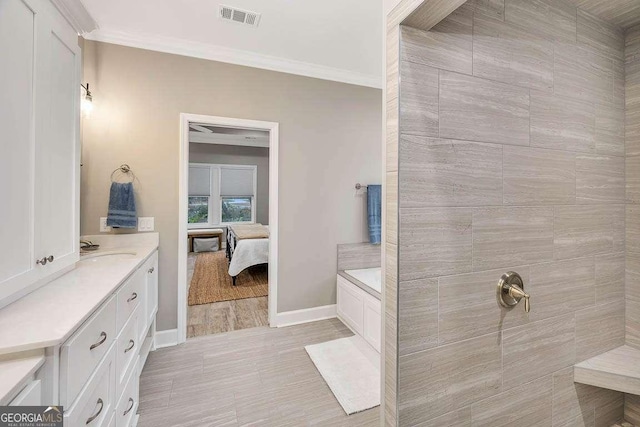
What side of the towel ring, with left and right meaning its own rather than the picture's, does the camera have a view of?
front

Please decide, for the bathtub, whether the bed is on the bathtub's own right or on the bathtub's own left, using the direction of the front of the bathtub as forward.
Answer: on the bathtub's own right

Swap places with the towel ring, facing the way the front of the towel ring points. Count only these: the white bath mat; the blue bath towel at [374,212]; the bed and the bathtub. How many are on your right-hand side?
0

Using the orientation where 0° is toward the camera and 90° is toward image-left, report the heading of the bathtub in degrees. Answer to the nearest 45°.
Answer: approximately 45°

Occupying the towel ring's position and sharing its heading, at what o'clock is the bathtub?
The bathtub is roughly at 10 o'clock from the towel ring.

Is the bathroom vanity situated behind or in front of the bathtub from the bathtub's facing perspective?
in front

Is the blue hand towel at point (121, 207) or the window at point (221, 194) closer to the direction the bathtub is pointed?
the blue hand towel

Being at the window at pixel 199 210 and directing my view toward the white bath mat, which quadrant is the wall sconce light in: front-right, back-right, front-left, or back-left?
front-right

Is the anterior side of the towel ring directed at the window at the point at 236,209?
no

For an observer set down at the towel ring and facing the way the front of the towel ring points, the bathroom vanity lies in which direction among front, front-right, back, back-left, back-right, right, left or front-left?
front

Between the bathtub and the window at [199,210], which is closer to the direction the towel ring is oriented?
the bathtub

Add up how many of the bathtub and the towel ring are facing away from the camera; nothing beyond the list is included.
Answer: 0

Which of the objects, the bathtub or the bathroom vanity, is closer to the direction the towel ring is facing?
the bathroom vanity

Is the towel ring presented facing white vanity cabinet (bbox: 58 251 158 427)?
yes

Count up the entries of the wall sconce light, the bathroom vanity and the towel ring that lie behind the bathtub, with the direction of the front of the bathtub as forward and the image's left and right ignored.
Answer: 0

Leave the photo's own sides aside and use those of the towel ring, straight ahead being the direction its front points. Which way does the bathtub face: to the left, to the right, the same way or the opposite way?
to the right

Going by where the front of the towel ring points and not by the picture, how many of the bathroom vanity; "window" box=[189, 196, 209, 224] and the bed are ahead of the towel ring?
1

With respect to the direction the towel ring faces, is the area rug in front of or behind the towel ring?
behind

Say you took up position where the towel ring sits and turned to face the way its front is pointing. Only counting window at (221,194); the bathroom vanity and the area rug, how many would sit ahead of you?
1

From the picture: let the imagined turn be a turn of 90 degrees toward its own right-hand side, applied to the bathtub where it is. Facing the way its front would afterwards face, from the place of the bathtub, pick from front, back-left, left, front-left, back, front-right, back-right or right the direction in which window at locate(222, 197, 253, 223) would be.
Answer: front

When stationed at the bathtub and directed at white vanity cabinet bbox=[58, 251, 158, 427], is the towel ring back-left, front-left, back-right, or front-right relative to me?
front-right
